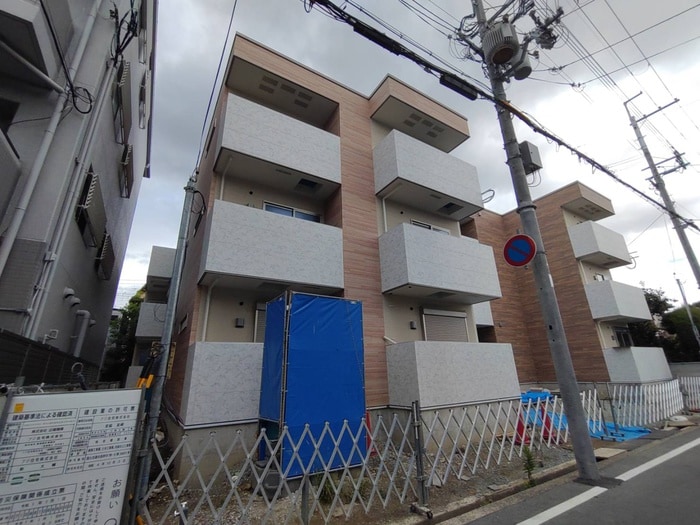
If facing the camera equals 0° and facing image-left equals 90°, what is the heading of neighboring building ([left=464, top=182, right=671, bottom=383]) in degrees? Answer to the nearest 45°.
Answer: approximately 315°

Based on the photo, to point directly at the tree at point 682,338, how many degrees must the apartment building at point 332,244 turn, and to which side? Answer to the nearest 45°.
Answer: approximately 90° to its left

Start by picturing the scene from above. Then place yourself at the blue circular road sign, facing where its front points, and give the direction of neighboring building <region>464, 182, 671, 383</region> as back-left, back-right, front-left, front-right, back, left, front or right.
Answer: back

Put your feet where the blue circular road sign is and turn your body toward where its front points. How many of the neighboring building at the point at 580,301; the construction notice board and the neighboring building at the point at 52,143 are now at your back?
1

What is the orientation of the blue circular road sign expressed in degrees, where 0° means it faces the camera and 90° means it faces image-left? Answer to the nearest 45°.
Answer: approximately 0°

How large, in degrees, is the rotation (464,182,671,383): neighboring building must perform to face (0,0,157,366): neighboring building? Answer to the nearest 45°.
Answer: approximately 45° to its right

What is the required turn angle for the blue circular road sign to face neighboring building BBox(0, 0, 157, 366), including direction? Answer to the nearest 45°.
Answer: approximately 45° to its right

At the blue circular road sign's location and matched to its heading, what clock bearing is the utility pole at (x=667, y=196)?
The utility pole is roughly at 7 o'clock from the blue circular road sign.

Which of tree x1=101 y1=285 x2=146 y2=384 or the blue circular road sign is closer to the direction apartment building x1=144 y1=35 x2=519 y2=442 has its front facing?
the blue circular road sign

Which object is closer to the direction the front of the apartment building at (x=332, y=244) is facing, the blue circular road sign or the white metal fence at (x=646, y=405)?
the blue circular road sign
